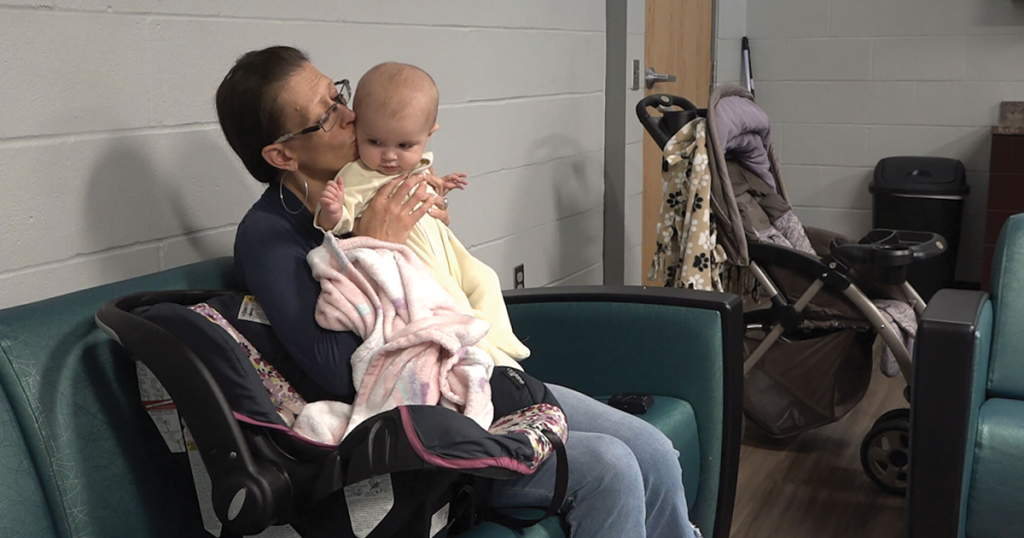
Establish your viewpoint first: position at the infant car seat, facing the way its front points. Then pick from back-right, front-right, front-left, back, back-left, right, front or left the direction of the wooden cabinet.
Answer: front-left

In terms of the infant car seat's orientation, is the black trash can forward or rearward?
forward

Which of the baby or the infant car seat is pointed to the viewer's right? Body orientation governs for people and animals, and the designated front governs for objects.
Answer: the infant car seat

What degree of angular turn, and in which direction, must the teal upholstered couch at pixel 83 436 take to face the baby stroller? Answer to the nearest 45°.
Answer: approximately 90° to its left

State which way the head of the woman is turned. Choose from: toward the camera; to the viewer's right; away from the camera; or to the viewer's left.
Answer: to the viewer's right

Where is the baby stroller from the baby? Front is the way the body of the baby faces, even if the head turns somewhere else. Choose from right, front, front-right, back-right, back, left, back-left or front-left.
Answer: back-left

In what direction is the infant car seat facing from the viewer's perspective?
to the viewer's right

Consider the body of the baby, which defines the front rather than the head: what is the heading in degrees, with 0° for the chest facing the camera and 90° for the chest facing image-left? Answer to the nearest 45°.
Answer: approximately 0°

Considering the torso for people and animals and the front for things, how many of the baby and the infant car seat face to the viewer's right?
1

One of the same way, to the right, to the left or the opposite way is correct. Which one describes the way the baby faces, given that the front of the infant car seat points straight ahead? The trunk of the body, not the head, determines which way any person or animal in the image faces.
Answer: to the right
